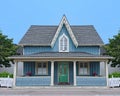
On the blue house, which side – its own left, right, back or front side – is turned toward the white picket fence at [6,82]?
right

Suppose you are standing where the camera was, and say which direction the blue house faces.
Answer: facing the viewer

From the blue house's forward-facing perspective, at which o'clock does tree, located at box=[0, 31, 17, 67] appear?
The tree is roughly at 4 o'clock from the blue house.

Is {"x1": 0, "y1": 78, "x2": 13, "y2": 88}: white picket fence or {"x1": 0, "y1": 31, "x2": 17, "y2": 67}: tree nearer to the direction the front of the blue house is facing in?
the white picket fence

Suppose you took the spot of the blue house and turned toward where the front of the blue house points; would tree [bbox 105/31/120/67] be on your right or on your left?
on your left
